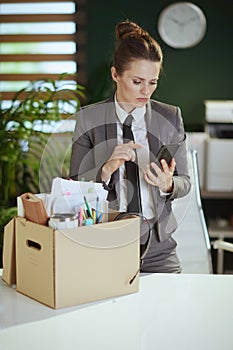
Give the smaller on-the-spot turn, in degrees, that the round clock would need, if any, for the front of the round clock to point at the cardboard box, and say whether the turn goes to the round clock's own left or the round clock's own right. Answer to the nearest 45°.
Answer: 0° — it already faces it

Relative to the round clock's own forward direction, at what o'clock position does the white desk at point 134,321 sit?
The white desk is roughly at 12 o'clock from the round clock.

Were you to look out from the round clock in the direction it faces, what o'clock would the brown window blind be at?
The brown window blind is roughly at 3 o'clock from the round clock.

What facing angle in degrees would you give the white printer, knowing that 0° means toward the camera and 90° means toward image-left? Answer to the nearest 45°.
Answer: approximately 0°

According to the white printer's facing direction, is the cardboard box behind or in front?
in front

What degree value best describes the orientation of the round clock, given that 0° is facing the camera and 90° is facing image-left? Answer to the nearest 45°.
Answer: approximately 0°

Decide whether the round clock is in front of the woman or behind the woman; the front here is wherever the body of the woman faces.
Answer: behind

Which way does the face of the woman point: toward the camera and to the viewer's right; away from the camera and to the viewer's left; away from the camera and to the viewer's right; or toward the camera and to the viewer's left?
toward the camera and to the viewer's right
